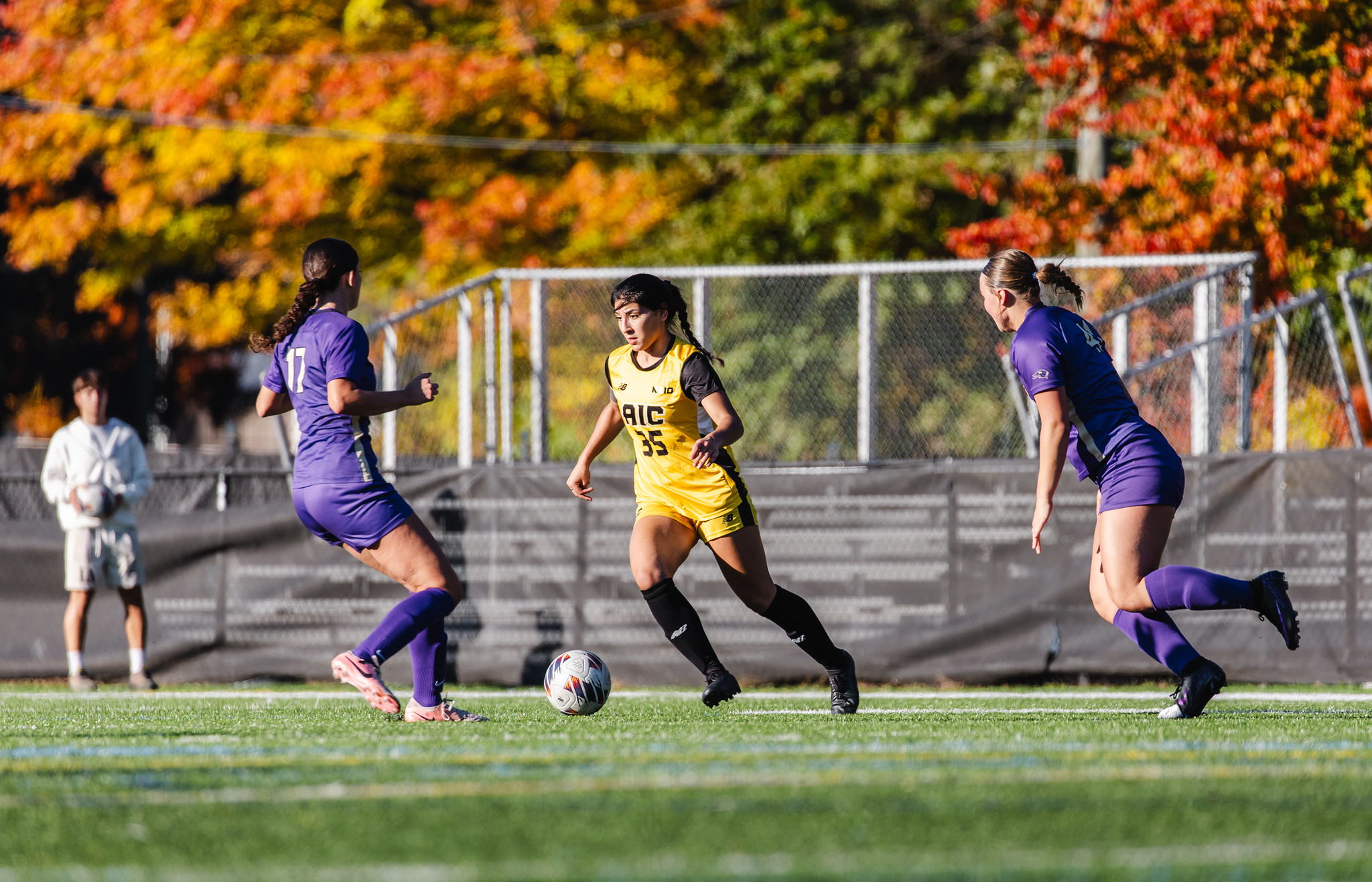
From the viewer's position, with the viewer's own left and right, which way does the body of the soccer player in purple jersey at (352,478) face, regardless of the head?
facing away from the viewer and to the right of the viewer

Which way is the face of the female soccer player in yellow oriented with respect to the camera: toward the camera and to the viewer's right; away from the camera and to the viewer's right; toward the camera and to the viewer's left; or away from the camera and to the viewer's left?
toward the camera and to the viewer's left

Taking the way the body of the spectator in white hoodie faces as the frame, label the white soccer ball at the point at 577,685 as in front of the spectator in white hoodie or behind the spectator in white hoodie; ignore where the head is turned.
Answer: in front

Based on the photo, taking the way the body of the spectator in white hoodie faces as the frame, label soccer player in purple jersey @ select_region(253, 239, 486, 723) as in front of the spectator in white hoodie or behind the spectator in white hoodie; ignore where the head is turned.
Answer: in front

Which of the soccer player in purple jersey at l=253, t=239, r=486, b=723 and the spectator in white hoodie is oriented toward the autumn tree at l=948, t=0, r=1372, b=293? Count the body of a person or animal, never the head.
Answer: the soccer player in purple jersey

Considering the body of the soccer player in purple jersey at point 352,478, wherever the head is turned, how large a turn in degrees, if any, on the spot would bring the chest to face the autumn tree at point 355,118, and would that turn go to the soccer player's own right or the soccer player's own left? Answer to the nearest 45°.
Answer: approximately 45° to the soccer player's own left

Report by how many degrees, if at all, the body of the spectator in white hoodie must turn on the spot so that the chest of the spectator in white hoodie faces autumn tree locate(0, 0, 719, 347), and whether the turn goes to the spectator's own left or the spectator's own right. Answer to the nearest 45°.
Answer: approximately 180°

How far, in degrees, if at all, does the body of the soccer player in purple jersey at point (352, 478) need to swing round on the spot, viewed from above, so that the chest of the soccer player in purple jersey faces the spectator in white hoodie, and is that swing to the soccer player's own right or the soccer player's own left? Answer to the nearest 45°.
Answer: approximately 45° to the soccer player's own left

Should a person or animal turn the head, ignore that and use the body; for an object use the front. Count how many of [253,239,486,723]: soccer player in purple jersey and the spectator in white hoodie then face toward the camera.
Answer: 1

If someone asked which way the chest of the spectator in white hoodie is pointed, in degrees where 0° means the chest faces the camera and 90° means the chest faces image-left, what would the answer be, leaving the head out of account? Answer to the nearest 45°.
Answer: approximately 0°

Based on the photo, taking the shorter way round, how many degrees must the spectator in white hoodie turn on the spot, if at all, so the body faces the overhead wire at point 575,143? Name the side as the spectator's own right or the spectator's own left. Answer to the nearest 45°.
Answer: approximately 135° to the spectator's own left

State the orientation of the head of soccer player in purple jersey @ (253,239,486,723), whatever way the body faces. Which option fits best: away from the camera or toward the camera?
away from the camera

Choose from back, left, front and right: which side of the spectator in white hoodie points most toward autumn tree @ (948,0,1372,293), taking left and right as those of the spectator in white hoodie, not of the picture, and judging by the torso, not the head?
back

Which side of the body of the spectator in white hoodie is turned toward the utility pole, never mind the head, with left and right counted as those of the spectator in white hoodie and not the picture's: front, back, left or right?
back

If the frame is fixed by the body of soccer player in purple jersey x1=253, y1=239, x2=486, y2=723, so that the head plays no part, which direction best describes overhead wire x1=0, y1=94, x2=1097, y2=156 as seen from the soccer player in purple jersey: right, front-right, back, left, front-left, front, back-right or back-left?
front-left
